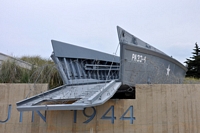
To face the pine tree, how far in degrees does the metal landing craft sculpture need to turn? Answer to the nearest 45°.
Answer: approximately 180°

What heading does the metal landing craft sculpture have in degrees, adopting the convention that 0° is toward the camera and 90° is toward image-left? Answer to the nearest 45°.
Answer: approximately 45°
